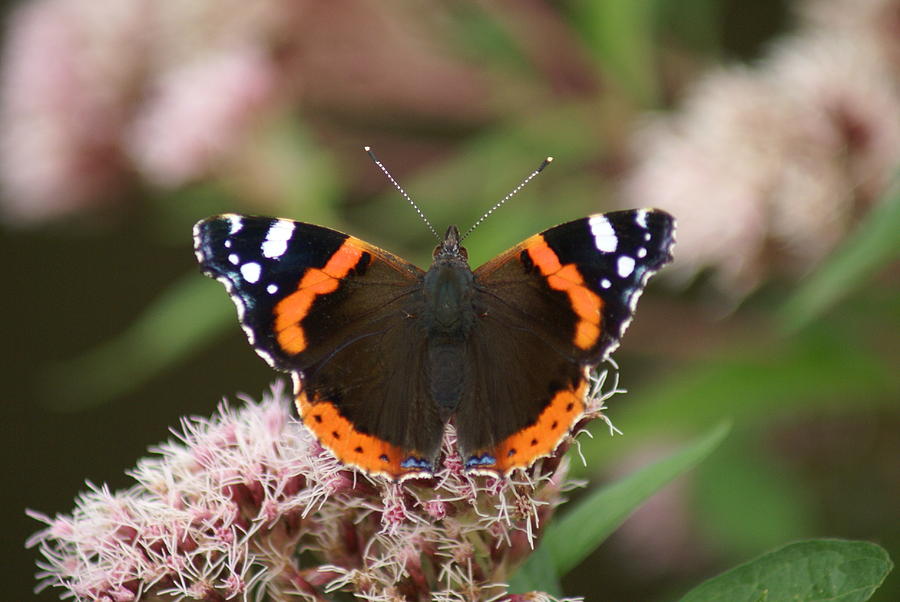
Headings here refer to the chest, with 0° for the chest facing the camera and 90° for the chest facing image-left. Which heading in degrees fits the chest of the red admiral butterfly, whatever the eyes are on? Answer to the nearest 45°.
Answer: approximately 180°

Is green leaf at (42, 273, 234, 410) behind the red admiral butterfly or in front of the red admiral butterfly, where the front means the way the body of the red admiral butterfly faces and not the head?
in front
